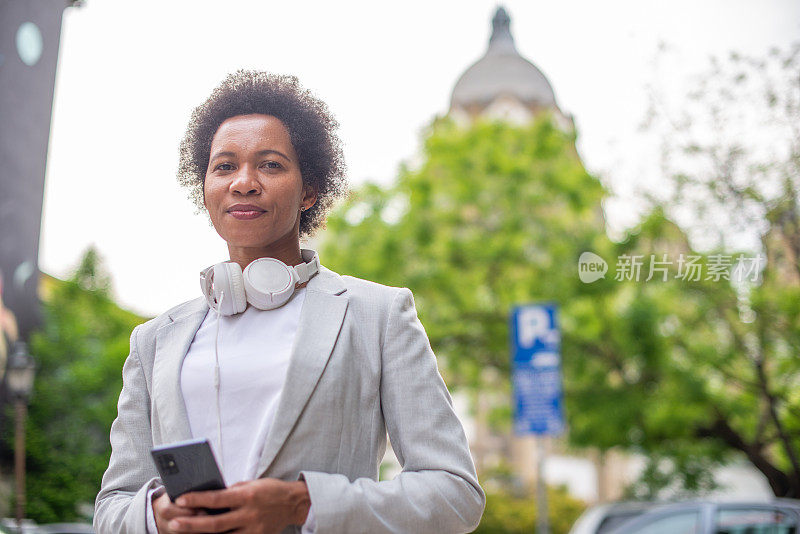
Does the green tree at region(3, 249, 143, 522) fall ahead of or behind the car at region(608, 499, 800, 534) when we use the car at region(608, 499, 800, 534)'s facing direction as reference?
ahead

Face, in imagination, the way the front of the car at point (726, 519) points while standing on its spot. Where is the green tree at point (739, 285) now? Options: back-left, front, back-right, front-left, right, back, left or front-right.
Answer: right

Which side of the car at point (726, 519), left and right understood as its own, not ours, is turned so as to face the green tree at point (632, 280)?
right

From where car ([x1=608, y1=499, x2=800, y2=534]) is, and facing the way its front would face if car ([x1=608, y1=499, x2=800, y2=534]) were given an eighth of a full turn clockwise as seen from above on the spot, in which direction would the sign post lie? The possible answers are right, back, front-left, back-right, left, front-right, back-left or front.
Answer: front

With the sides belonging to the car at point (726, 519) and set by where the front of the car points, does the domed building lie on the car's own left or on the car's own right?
on the car's own right

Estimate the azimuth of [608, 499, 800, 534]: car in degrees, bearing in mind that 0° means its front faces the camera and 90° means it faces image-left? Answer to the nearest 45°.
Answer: approximately 90°

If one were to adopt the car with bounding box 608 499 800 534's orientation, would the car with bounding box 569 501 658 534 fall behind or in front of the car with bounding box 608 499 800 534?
in front

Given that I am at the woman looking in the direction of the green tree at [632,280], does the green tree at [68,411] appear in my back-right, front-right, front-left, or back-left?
front-left

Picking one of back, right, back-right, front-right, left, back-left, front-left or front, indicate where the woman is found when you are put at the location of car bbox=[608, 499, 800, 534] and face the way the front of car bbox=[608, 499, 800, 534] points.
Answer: left
